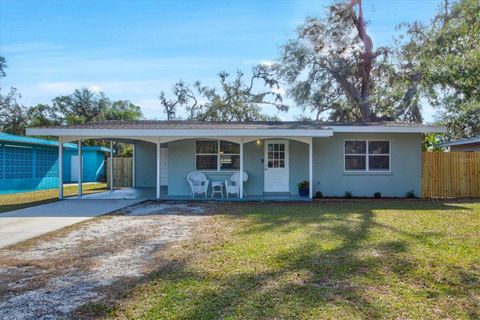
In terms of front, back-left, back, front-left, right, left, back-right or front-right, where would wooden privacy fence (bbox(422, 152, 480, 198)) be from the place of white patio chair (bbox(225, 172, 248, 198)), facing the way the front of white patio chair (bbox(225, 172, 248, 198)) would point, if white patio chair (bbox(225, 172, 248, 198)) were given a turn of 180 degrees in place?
front-right

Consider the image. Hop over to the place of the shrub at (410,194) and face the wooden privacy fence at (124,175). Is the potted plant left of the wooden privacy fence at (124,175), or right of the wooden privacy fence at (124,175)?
left

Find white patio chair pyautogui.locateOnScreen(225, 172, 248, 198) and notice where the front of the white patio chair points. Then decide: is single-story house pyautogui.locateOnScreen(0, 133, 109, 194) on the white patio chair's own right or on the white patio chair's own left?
on the white patio chair's own right

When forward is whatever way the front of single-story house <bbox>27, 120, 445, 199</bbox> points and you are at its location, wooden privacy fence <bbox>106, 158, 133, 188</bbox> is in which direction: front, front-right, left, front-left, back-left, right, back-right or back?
back-right

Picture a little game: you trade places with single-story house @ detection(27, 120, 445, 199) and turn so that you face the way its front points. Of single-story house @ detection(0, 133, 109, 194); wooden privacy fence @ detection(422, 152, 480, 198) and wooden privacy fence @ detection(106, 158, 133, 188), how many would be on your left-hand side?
1

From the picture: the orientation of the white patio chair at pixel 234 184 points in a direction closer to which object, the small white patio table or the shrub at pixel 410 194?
the small white patio table

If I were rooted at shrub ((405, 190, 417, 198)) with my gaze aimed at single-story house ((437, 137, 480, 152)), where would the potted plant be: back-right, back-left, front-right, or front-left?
back-left

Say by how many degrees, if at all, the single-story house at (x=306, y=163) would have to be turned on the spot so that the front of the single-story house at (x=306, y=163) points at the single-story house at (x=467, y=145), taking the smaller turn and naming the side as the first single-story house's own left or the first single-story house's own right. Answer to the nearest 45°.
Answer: approximately 135° to the first single-story house's own left

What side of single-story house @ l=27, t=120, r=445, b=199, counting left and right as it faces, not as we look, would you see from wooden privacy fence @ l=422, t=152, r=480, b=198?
left

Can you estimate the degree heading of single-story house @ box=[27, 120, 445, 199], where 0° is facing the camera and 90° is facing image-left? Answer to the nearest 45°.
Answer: approximately 0°

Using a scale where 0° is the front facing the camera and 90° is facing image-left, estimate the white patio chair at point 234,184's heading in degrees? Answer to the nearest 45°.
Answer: approximately 45°

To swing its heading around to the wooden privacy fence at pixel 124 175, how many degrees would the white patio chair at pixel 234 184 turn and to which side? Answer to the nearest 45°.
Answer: approximately 90° to its right
